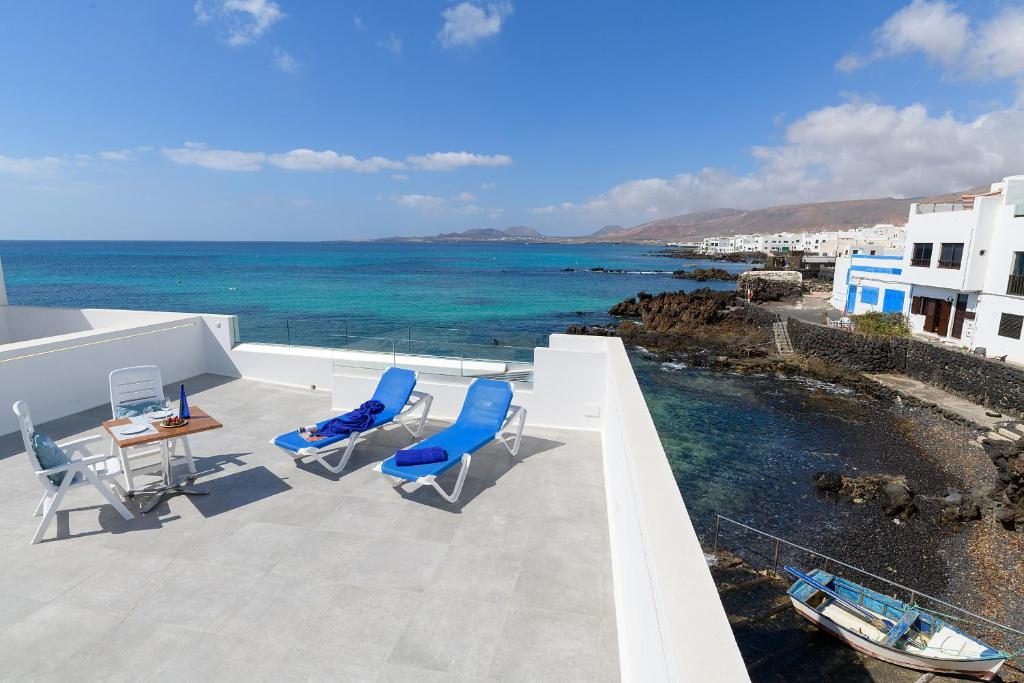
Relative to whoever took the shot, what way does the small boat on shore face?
facing the viewer and to the right of the viewer

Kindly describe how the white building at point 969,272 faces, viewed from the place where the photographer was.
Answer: facing the viewer and to the left of the viewer

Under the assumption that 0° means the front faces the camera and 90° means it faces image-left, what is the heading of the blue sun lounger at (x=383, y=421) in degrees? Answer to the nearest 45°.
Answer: approximately 45°

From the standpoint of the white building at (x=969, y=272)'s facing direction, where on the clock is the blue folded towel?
The blue folded towel is roughly at 11 o'clock from the white building.

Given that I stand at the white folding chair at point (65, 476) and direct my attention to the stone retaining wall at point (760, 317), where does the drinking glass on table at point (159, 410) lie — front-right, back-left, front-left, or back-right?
front-left

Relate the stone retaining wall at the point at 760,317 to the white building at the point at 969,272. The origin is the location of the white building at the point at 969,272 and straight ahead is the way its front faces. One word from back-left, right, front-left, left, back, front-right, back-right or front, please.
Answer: right

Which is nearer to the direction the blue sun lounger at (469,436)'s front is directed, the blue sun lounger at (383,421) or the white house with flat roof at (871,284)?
the blue sun lounger

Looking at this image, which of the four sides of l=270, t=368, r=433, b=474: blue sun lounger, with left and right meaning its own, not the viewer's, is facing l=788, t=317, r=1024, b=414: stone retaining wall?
back

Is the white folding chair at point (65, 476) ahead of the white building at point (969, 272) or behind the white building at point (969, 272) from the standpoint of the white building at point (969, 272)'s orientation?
ahead

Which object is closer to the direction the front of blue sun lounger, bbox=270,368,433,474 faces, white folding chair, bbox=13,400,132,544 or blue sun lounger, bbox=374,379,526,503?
the white folding chair

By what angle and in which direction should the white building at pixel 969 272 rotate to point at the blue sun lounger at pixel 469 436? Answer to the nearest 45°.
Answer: approximately 45° to its left

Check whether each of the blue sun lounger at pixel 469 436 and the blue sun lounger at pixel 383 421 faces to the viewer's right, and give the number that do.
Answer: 0

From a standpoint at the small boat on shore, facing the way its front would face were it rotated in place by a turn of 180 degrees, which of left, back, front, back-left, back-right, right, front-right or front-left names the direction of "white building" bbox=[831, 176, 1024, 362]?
front-right

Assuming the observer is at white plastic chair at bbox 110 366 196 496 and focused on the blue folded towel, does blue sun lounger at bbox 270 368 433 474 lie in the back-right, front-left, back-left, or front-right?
front-left

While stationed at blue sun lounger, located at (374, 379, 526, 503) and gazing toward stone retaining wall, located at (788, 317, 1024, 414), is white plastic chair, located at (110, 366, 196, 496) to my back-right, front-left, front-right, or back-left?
back-left

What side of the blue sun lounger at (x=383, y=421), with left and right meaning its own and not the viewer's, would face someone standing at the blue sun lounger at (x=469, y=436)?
left

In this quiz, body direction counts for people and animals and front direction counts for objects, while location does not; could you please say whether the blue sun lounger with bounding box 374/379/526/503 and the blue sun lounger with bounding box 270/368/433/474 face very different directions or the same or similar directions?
same or similar directions

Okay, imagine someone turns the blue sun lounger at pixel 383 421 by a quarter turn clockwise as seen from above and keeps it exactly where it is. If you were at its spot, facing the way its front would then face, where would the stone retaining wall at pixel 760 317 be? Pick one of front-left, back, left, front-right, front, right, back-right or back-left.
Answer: right

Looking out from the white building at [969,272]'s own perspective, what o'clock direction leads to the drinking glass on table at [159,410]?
The drinking glass on table is roughly at 11 o'clock from the white building.
